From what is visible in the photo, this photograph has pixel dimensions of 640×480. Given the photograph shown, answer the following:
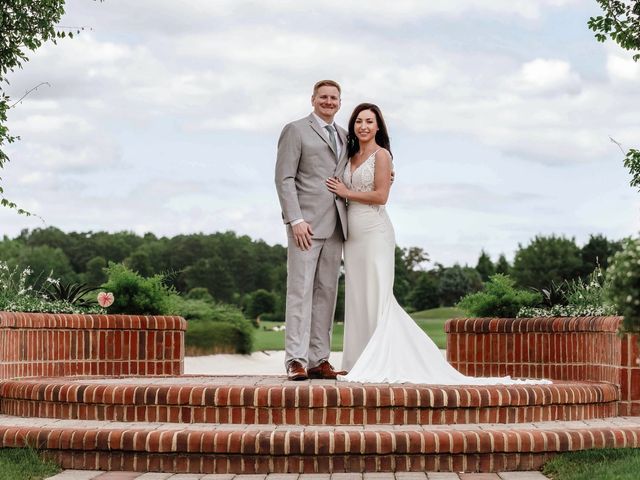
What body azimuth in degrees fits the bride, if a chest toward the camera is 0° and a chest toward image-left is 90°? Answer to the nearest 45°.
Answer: approximately 45°

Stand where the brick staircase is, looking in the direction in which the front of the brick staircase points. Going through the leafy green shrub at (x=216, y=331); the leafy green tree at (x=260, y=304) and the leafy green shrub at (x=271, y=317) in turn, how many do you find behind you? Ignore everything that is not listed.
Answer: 3

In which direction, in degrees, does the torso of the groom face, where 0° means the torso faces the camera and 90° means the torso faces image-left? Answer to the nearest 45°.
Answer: approximately 315°

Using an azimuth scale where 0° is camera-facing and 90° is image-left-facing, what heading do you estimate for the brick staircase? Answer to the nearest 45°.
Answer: approximately 0°

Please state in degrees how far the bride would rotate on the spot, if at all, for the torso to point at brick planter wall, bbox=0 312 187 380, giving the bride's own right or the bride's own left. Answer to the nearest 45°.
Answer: approximately 90° to the bride's own right

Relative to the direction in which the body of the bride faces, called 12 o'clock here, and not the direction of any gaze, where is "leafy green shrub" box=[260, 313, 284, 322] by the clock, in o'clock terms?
The leafy green shrub is roughly at 4 o'clock from the bride.

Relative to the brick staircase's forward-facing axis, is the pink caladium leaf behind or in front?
behind

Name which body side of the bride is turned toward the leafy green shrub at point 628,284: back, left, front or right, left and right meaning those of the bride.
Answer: left
